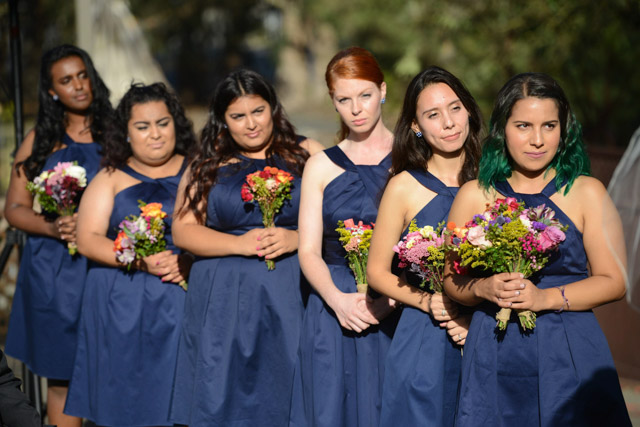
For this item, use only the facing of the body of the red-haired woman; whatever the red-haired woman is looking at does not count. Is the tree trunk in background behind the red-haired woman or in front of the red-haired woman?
behind

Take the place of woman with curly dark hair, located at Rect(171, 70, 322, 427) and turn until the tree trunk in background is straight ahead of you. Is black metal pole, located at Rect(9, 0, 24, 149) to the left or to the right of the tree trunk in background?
left
